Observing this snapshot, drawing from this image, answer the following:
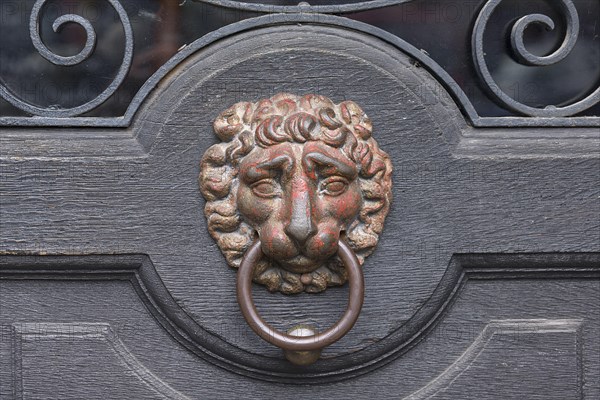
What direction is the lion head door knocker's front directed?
toward the camera
